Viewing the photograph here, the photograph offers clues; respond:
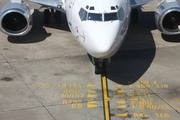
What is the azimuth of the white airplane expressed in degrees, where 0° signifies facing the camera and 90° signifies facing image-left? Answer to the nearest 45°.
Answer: approximately 0°
